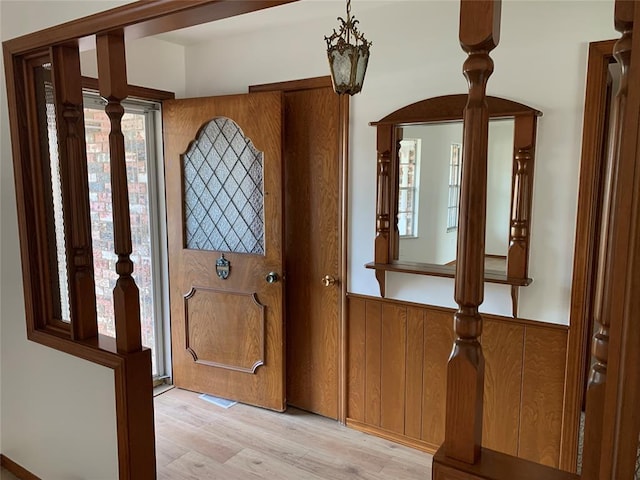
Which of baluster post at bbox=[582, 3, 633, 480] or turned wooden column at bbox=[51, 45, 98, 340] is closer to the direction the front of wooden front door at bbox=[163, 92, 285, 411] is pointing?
the turned wooden column

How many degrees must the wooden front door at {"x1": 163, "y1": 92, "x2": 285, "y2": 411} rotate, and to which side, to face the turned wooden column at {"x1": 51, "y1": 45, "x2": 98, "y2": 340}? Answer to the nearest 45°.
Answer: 0° — it already faces it

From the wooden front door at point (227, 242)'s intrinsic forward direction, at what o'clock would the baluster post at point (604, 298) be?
The baluster post is roughly at 10 o'clock from the wooden front door.

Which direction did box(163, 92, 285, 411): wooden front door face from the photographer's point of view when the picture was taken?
facing the viewer and to the left of the viewer

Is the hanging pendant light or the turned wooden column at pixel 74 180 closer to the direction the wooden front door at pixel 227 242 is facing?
the turned wooden column

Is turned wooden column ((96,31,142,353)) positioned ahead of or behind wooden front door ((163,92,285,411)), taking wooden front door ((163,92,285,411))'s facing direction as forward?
ahead

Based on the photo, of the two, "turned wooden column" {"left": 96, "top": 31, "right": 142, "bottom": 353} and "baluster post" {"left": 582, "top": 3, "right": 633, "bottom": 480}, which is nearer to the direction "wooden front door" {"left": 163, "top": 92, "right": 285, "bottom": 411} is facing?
the turned wooden column

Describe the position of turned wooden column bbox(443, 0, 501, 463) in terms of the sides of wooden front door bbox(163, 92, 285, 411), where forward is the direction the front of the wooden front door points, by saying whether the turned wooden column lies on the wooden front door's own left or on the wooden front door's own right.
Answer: on the wooden front door's own left

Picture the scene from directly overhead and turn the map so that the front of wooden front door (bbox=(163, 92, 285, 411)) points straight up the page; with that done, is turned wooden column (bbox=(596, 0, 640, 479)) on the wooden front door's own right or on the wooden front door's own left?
on the wooden front door's own left
